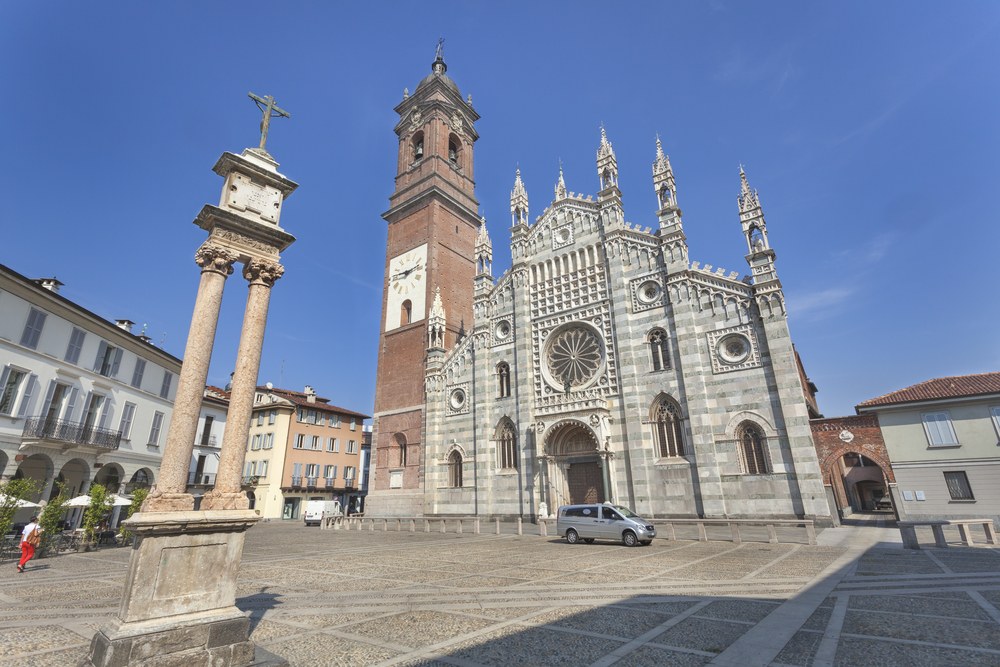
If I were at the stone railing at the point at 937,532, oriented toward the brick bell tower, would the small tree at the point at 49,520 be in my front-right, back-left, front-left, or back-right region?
front-left

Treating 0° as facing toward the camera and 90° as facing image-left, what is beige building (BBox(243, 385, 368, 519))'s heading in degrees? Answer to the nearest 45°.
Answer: approximately 315°

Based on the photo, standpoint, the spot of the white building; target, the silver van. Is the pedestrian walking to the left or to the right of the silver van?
right

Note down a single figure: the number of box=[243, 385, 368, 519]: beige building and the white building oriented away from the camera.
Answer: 0

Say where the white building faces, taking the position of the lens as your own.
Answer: facing the viewer and to the right of the viewer

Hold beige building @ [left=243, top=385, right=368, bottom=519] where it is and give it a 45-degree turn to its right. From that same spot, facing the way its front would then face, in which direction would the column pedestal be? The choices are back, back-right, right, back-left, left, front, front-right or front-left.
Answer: front

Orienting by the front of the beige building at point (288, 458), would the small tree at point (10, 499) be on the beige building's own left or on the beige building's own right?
on the beige building's own right

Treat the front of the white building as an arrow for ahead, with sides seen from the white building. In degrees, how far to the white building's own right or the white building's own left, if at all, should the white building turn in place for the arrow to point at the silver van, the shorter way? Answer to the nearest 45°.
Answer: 0° — it already faces it

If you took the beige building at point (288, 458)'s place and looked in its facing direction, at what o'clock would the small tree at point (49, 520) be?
The small tree is roughly at 2 o'clock from the beige building.

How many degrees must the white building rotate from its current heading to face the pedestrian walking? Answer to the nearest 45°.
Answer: approximately 45° to its right

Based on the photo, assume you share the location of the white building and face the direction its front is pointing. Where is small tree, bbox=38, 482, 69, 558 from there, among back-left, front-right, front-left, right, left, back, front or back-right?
front-right

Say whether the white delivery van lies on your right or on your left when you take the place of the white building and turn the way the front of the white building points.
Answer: on your left

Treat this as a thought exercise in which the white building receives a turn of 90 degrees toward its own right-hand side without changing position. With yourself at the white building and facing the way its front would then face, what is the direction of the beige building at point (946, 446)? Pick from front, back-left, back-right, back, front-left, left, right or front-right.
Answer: left
